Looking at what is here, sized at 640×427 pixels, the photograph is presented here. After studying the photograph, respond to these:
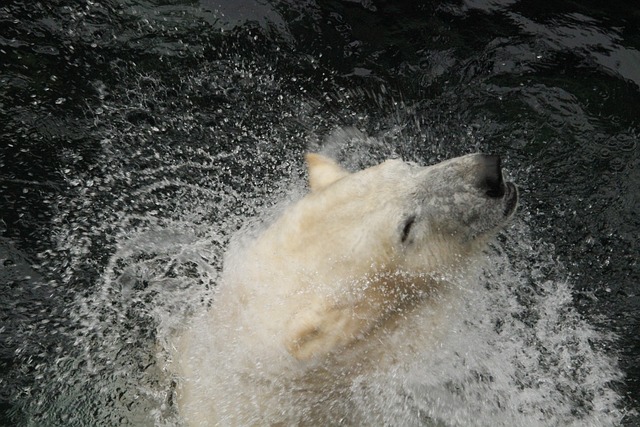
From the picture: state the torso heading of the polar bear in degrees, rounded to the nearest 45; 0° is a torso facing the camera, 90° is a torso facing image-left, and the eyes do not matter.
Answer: approximately 270°

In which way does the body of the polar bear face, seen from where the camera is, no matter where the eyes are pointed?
to the viewer's right
